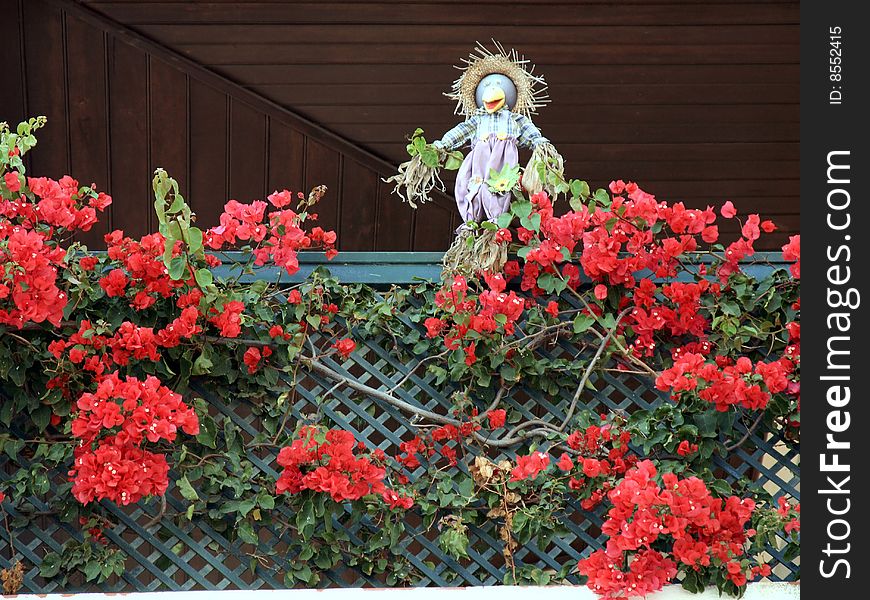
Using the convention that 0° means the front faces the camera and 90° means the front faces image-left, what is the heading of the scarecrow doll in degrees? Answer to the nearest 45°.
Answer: approximately 0°
